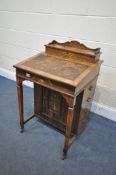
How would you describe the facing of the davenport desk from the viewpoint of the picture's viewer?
facing the viewer and to the left of the viewer
